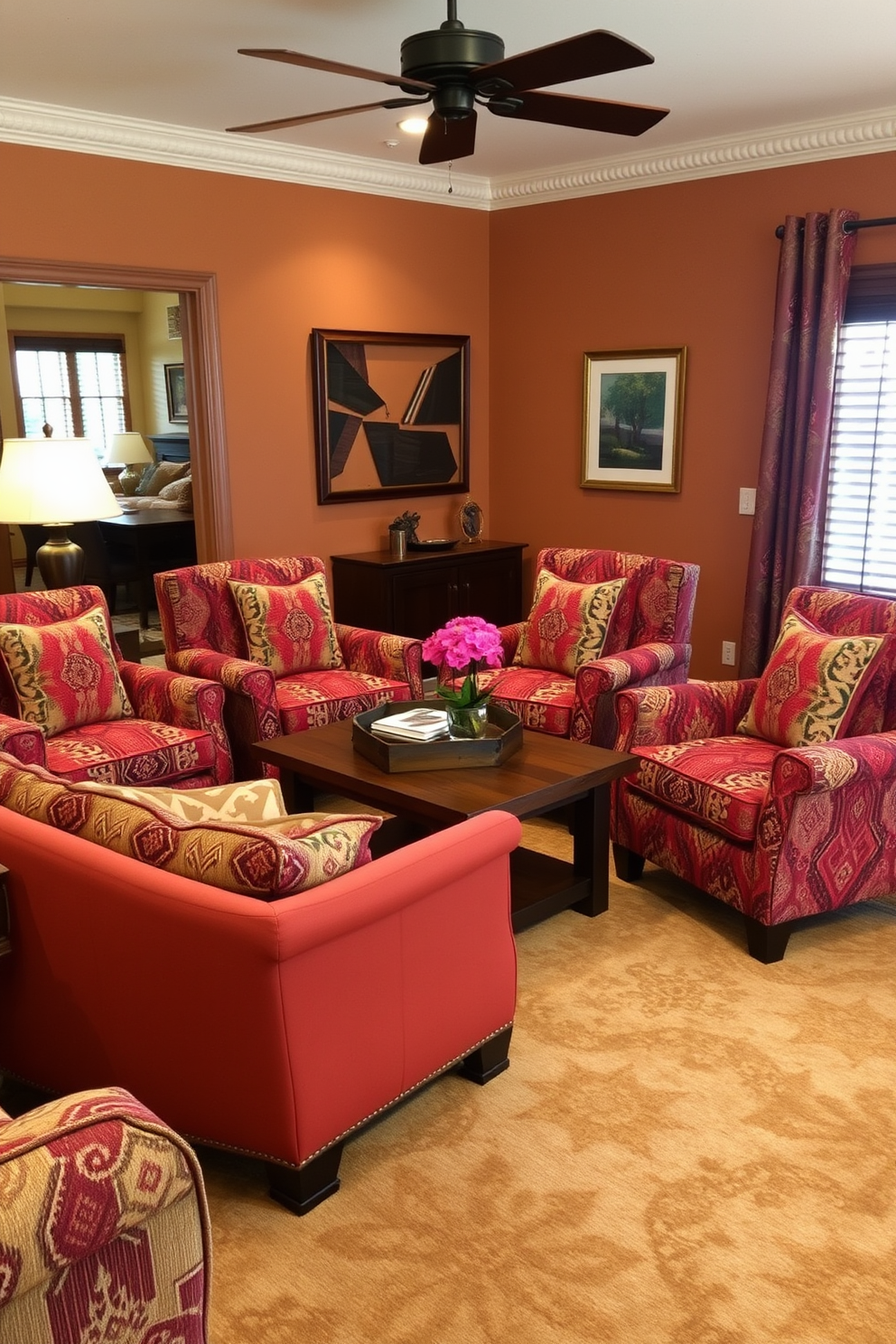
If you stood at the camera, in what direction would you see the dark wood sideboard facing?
facing the viewer and to the right of the viewer

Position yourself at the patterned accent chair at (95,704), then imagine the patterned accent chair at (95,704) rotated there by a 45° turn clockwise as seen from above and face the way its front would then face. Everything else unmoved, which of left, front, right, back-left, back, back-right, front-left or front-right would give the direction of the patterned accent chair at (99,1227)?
front

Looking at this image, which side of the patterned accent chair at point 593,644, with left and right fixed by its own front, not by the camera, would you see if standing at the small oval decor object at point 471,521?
right

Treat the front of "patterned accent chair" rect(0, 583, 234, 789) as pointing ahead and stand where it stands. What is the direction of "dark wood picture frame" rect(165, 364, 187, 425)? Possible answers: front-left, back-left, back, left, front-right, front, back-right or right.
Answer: back-left

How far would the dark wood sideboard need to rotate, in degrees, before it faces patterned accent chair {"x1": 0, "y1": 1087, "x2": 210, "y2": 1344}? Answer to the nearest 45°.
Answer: approximately 45° to its right

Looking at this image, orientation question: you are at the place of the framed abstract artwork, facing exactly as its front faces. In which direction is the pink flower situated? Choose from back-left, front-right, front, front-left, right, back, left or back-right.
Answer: front-right

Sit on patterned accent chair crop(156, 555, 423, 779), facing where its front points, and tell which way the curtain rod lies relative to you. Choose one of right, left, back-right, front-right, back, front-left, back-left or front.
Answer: front-left

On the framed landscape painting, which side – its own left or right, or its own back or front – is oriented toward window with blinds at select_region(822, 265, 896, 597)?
left

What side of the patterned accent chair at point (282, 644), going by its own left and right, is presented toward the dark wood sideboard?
left

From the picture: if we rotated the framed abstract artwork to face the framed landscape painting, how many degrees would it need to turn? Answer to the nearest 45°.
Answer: approximately 45° to its left

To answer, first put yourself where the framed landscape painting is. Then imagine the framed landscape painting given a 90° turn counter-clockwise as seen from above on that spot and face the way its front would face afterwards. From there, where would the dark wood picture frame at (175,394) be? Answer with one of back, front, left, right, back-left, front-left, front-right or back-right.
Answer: back
